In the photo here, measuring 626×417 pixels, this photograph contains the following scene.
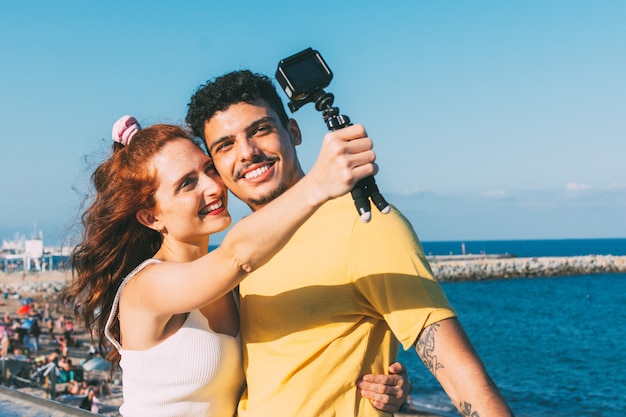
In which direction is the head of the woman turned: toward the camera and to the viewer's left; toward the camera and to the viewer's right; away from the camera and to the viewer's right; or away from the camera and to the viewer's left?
toward the camera and to the viewer's right

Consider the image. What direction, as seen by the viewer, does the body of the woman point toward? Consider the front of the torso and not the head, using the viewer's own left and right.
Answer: facing the viewer and to the right of the viewer

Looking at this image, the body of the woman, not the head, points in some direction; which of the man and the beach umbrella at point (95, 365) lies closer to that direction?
the man

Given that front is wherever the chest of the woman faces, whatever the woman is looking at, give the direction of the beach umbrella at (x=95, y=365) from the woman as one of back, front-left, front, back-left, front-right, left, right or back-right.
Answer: back-left
